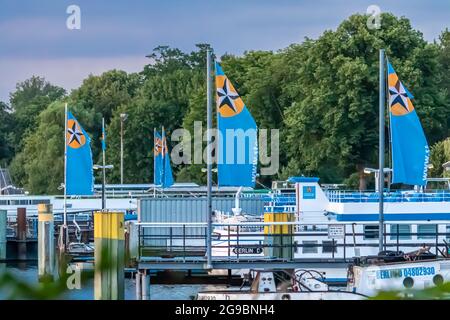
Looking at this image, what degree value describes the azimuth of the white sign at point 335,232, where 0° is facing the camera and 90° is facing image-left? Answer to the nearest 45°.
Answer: approximately 0°

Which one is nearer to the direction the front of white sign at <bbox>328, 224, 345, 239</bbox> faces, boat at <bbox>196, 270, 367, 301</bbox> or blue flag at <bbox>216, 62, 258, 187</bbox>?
the boat

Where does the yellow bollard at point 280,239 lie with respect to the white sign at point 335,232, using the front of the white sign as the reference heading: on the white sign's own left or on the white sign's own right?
on the white sign's own right

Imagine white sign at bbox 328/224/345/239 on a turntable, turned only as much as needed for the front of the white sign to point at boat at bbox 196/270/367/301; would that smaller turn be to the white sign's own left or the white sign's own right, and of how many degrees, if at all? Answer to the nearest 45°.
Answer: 0° — it already faces it

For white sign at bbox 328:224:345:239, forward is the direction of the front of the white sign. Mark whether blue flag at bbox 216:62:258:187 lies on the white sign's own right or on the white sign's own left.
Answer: on the white sign's own right

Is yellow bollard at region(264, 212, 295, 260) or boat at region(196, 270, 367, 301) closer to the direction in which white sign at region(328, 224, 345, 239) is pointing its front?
the boat
